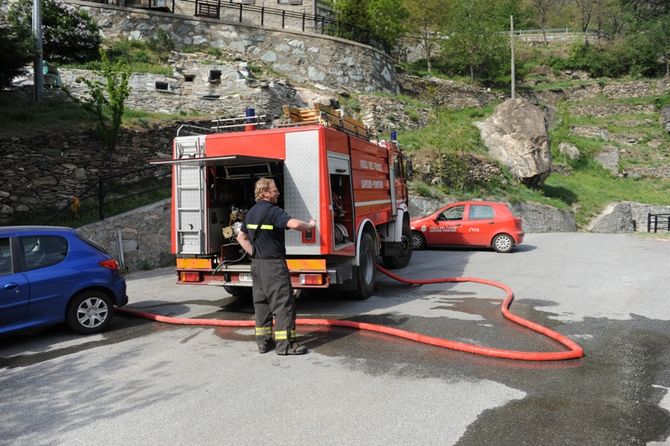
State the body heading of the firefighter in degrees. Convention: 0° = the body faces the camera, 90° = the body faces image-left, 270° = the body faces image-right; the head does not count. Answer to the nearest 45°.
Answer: approximately 225°

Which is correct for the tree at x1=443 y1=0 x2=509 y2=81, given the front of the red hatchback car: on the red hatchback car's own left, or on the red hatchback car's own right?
on the red hatchback car's own right

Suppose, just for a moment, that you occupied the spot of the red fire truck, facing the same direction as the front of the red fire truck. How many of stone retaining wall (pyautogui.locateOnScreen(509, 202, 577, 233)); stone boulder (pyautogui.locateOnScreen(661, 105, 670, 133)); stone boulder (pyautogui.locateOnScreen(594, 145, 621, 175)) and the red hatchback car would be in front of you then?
4

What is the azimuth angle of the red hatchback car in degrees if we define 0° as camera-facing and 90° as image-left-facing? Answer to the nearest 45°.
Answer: approximately 90°

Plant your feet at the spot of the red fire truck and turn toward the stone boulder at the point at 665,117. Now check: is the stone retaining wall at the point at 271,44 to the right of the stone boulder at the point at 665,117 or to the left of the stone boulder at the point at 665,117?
left

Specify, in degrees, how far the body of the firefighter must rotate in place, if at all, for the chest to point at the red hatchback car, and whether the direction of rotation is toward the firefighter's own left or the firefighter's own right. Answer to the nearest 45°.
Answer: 0° — they already face it

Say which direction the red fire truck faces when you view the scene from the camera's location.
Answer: facing away from the viewer and to the right of the viewer

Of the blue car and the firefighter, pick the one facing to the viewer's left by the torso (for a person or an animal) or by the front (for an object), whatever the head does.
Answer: the blue car

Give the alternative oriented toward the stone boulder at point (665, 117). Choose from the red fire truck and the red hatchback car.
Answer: the red fire truck

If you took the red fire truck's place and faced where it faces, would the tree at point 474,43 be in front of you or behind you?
in front

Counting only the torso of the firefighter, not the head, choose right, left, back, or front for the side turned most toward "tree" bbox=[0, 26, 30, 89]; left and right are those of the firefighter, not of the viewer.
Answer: left

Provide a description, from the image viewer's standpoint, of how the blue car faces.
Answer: facing to the left of the viewer

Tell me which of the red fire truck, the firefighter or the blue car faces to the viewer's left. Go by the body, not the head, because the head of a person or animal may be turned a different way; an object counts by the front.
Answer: the blue car
